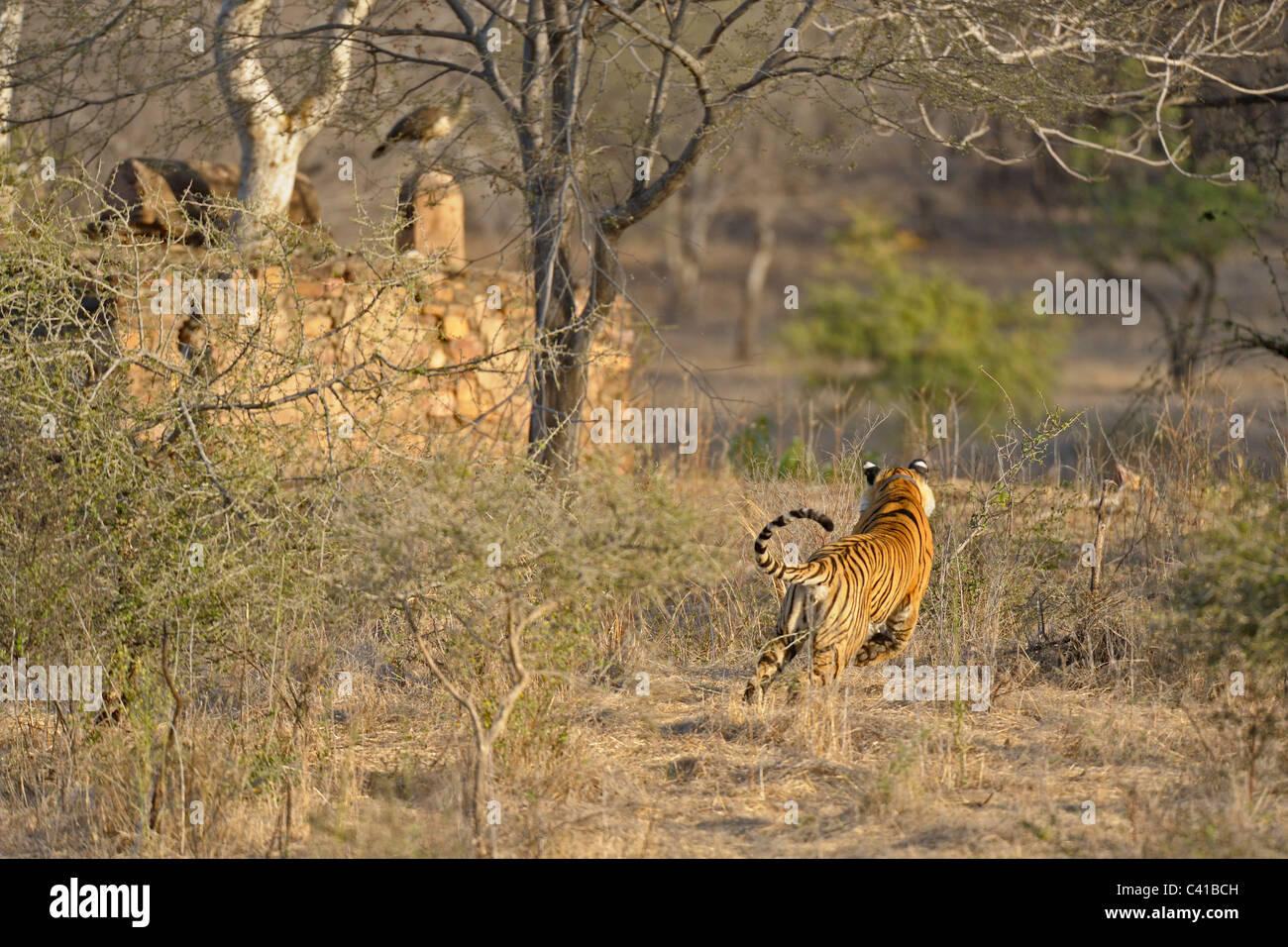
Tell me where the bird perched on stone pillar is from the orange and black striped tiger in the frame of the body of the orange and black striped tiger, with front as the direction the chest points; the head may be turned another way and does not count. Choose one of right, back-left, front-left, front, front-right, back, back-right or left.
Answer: left

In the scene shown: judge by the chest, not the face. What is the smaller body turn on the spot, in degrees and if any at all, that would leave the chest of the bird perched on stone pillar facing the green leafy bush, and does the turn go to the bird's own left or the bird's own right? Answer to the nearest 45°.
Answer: approximately 45° to the bird's own right

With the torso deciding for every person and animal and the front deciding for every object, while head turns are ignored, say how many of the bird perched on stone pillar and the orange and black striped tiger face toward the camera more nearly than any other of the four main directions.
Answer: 0

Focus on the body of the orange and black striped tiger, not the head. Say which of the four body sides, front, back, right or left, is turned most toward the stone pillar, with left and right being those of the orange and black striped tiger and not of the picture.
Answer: left

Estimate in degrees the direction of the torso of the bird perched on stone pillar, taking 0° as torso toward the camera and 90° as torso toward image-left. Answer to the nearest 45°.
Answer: approximately 270°

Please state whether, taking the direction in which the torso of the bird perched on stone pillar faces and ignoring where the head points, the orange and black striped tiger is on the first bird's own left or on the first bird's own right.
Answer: on the first bird's own right

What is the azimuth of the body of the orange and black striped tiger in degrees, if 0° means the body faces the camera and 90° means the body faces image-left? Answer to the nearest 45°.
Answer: approximately 225°
